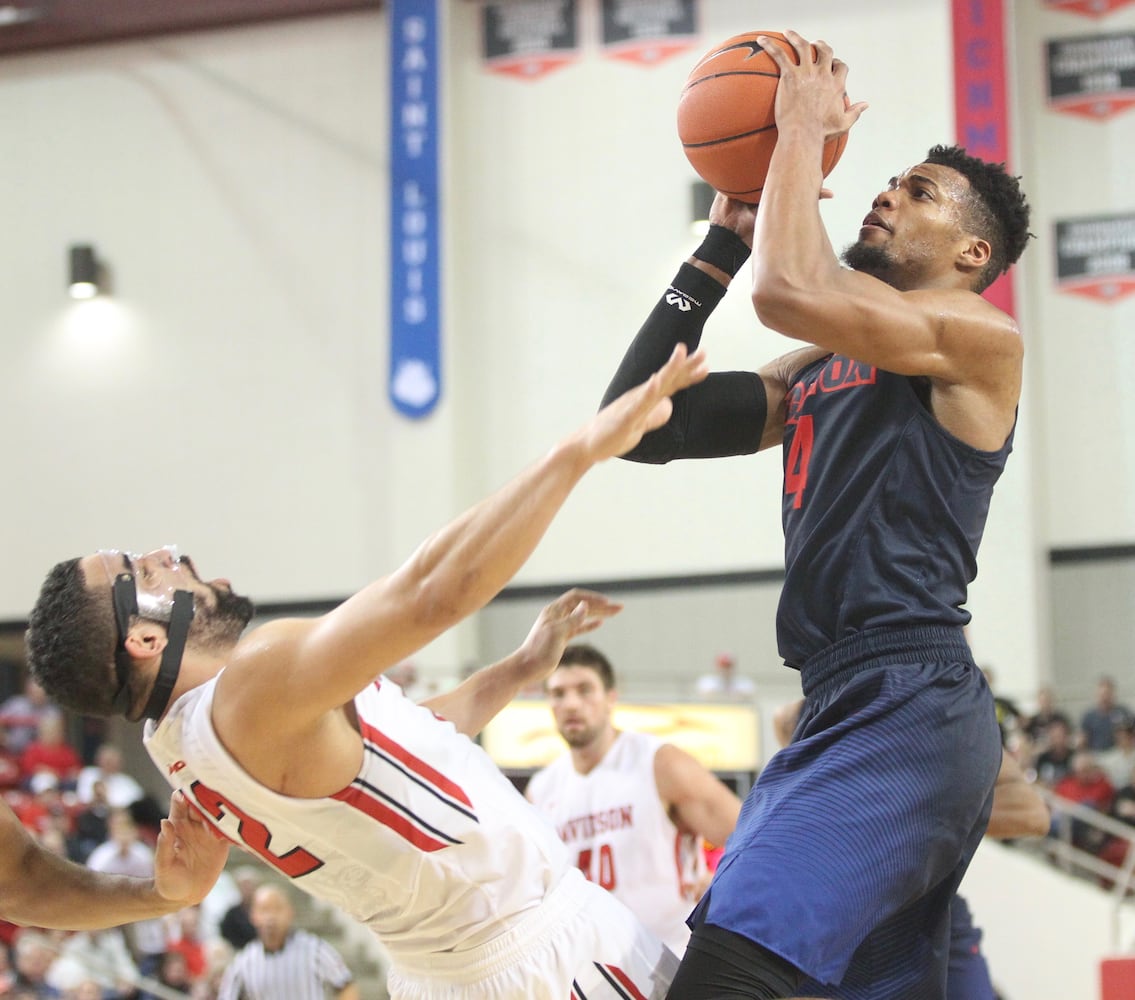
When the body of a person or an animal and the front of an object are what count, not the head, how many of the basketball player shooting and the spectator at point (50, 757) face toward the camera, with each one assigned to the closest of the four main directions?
1

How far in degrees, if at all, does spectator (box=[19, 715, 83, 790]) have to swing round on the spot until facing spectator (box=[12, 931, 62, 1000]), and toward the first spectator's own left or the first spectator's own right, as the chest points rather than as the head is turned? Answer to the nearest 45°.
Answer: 0° — they already face them

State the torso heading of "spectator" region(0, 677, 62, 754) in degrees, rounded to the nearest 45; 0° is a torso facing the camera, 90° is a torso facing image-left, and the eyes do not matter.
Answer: approximately 315°

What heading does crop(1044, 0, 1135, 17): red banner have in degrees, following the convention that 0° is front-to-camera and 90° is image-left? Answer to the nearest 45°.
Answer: approximately 0°

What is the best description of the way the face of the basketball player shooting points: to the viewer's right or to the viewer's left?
to the viewer's left

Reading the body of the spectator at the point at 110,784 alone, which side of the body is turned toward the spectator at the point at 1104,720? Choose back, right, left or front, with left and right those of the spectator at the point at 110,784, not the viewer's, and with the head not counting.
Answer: left

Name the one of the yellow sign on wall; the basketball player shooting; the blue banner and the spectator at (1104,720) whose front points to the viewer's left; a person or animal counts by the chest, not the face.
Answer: the basketball player shooting

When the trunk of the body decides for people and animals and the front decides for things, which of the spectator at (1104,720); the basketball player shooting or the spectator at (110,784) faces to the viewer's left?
the basketball player shooting

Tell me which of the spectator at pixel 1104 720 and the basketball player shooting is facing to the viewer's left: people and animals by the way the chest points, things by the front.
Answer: the basketball player shooting

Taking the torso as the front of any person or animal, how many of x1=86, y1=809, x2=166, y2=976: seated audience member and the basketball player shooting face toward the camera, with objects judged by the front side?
1
